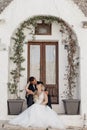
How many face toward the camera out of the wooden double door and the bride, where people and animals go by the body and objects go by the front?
2

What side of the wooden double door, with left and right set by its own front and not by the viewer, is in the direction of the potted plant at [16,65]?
right

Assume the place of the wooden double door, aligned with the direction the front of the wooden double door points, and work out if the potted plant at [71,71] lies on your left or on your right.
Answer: on your left

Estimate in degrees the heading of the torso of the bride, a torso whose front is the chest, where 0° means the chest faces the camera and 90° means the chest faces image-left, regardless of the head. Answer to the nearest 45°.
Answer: approximately 0°
